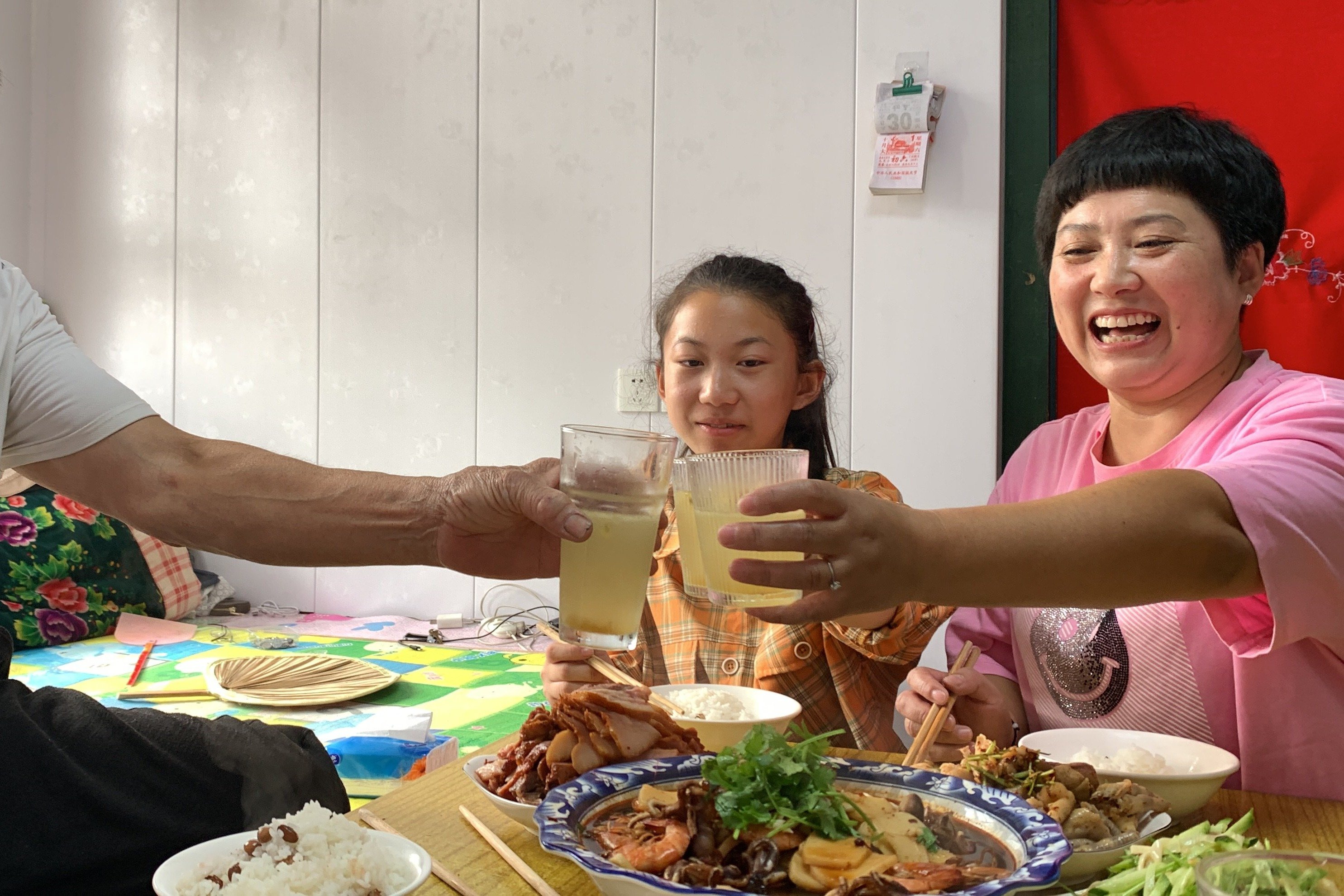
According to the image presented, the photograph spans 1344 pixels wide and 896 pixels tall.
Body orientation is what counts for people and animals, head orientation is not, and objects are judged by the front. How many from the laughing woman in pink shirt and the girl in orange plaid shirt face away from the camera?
0

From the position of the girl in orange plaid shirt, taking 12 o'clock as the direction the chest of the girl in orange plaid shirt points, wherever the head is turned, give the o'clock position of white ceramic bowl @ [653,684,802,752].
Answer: The white ceramic bowl is roughly at 12 o'clock from the girl in orange plaid shirt.

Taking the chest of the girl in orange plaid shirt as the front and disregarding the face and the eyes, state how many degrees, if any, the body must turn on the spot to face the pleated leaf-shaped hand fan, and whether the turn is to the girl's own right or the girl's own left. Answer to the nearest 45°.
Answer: approximately 135° to the girl's own right

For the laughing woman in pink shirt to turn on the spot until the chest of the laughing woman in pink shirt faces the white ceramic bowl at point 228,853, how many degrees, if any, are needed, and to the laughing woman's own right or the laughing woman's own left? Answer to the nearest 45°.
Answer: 0° — they already face it

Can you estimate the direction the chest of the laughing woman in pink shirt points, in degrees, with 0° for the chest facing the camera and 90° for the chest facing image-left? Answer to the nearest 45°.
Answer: approximately 45°

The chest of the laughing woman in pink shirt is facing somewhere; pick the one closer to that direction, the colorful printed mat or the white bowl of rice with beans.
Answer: the white bowl of rice with beans

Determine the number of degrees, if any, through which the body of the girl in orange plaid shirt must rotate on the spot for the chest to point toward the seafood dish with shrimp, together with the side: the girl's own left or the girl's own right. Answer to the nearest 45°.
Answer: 0° — they already face it

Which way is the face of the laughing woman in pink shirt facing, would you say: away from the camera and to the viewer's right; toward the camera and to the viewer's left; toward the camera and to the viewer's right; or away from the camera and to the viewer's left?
toward the camera and to the viewer's left

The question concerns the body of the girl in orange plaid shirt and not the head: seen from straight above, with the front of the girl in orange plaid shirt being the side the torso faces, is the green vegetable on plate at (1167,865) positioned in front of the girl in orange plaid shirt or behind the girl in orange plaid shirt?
in front

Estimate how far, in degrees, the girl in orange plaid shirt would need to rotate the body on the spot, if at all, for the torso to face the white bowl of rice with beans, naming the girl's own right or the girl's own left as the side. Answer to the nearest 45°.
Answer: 0° — they already face it

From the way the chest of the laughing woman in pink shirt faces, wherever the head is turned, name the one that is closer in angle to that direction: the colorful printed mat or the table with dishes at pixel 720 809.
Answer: the table with dishes

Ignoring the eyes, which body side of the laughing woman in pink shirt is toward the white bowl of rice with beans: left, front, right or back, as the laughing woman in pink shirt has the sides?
front

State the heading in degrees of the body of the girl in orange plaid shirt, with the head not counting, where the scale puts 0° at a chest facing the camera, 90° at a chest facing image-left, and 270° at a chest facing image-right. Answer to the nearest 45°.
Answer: approximately 0°
